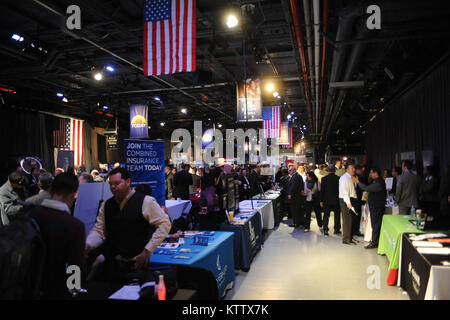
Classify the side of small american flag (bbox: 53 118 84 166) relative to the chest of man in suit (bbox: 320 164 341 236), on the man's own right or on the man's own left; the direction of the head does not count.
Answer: on the man's own left

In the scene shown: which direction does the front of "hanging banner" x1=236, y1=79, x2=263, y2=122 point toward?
toward the camera

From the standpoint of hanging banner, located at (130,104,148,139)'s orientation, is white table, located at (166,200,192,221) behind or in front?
in front

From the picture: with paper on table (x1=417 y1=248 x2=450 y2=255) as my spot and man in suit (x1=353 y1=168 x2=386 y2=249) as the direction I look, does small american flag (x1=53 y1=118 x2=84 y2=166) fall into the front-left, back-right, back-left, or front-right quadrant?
front-left

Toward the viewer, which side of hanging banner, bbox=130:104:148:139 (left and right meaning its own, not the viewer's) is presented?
front

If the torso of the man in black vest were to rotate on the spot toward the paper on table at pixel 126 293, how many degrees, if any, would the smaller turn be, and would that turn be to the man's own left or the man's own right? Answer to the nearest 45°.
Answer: approximately 45° to the man's own left

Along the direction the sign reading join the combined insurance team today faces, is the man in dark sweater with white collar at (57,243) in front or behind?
in front
